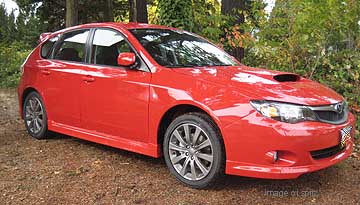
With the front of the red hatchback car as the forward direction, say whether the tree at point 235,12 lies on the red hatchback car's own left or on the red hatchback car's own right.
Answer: on the red hatchback car's own left

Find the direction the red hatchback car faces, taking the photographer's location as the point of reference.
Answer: facing the viewer and to the right of the viewer

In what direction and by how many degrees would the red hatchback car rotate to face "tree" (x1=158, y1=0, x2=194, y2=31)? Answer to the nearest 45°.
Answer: approximately 135° to its left
